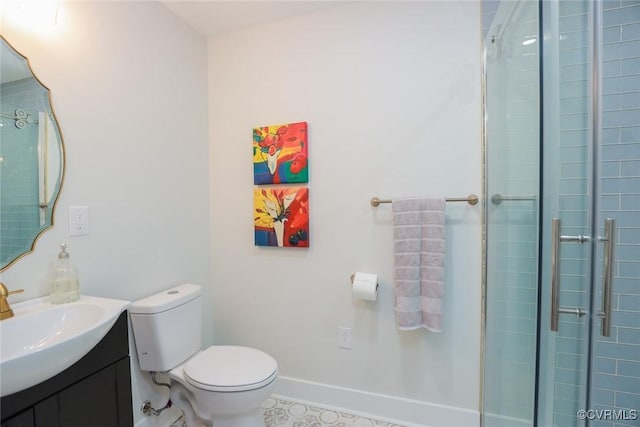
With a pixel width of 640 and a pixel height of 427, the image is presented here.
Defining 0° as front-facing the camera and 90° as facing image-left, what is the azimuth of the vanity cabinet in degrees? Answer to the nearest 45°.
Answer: approximately 315°

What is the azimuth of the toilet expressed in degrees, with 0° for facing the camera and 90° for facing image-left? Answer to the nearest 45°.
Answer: approximately 315°

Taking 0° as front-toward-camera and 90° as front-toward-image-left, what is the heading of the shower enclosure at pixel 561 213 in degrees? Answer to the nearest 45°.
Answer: approximately 45°

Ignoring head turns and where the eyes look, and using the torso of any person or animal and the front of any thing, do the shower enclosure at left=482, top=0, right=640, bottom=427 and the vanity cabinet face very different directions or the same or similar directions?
very different directions
